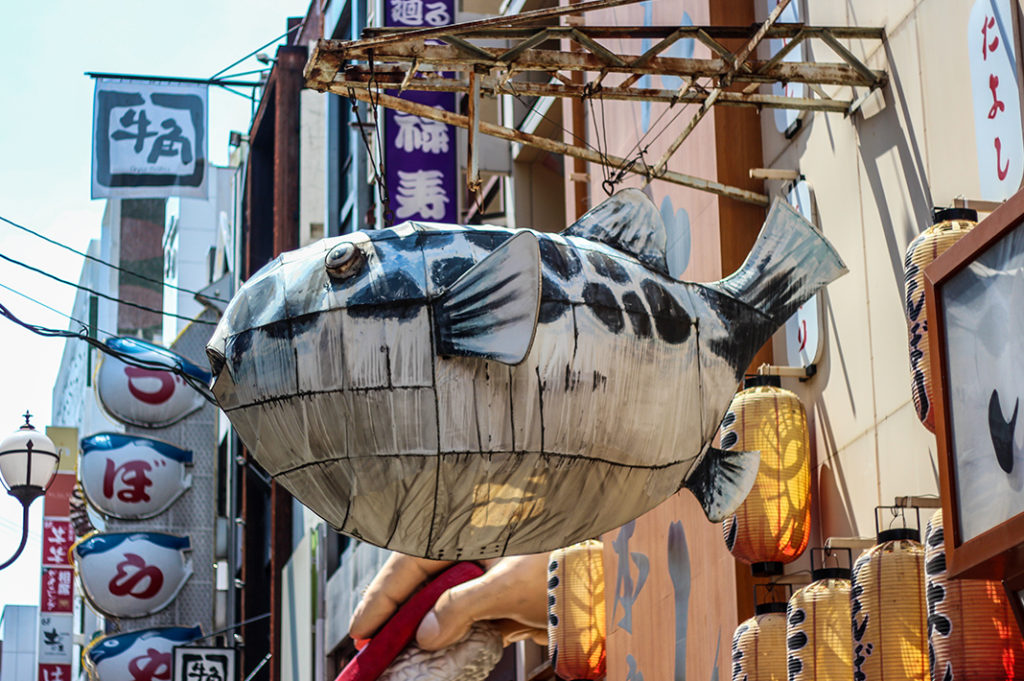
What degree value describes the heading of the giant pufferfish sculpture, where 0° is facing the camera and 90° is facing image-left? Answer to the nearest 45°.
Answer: approximately 90°

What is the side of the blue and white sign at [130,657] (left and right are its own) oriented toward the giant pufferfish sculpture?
front

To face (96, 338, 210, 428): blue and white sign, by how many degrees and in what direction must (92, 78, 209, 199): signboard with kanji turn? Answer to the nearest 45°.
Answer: approximately 180°

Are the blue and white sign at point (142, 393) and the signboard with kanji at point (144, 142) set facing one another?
no

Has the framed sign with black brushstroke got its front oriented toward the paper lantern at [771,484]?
no

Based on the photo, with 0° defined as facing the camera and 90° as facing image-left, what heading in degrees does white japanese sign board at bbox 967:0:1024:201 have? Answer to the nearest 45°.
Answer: approximately 45°

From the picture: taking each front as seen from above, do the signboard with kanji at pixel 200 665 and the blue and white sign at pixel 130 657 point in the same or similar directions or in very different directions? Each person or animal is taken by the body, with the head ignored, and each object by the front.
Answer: same or similar directions

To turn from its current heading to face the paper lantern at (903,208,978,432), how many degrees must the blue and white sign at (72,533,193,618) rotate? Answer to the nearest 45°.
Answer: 0° — it already faces it

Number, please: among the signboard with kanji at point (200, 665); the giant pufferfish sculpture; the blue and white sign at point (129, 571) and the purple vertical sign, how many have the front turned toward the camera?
3

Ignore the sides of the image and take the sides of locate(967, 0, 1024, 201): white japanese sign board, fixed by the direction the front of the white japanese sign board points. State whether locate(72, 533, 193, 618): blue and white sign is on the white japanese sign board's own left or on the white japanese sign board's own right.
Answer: on the white japanese sign board's own right

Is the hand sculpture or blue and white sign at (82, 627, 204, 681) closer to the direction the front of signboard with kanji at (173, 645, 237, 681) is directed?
the hand sculpture

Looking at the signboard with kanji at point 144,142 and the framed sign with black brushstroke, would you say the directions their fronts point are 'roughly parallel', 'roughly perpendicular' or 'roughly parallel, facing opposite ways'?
roughly perpendicular

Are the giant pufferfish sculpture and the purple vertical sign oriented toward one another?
no

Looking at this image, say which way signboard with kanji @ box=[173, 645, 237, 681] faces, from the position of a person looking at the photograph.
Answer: facing the viewer

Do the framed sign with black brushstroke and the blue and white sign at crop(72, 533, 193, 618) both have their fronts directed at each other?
no

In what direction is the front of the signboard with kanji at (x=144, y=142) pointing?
toward the camera
